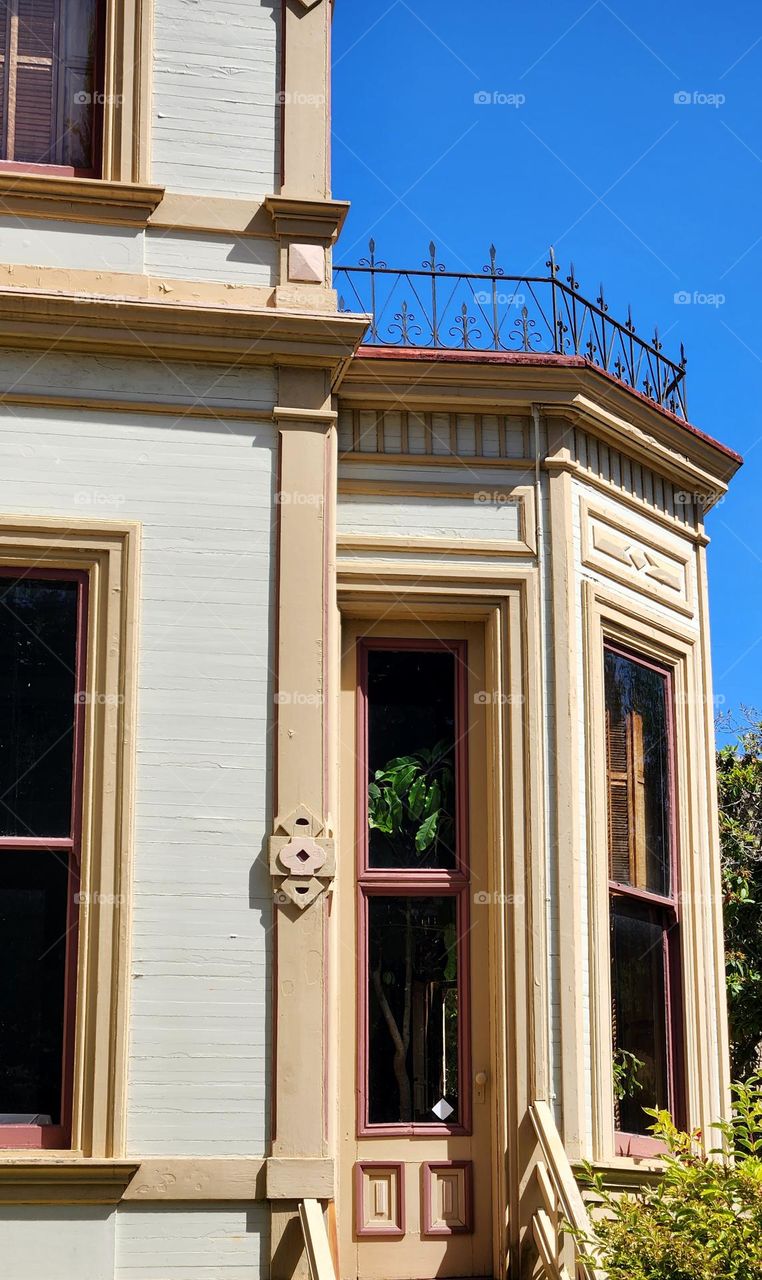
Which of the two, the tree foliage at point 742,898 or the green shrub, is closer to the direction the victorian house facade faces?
the green shrub

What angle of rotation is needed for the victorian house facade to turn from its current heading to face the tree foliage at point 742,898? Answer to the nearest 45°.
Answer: approximately 135° to its left

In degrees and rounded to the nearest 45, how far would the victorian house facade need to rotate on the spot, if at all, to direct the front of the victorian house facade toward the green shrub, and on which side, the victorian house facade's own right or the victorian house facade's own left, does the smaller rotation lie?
approximately 45° to the victorian house facade's own left

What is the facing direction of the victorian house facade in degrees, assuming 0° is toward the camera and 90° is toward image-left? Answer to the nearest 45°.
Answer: approximately 0°
